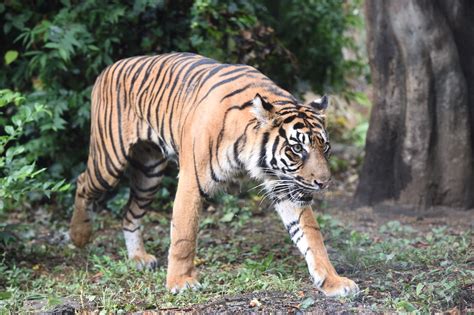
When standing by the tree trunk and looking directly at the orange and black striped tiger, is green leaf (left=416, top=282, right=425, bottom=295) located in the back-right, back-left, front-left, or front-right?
front-left

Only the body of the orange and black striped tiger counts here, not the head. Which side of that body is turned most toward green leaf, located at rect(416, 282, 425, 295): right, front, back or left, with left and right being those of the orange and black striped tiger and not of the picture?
front

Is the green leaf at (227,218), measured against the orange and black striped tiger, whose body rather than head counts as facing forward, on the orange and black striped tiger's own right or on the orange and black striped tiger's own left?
on the orange and black striped tiger's own left

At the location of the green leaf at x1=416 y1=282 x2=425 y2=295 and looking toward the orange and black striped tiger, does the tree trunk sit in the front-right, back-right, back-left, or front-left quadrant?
front-right

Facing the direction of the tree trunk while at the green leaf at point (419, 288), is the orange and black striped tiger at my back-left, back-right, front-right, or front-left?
front-left

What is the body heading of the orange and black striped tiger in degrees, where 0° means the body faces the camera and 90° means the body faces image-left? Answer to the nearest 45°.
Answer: approximately 315°

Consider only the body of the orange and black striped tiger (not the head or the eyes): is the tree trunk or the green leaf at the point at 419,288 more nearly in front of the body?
the green leaf

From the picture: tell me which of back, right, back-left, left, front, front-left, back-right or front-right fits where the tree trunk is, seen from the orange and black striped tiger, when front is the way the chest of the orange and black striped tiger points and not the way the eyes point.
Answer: left
